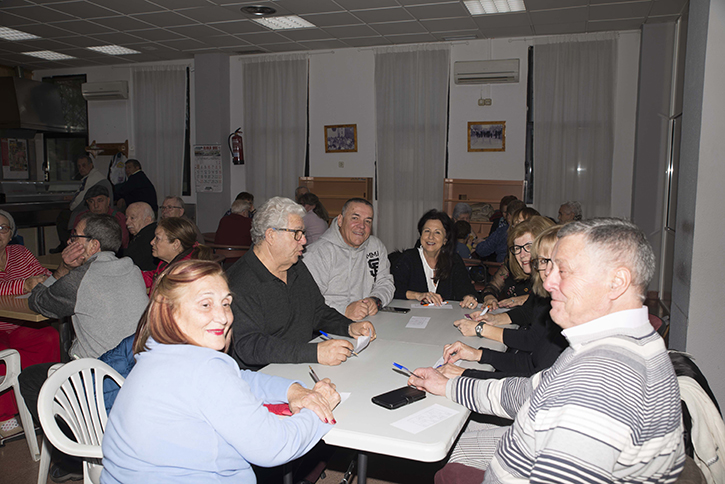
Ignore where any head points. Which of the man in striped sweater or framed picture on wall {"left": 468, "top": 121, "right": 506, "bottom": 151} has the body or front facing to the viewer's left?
the man in striped sweater

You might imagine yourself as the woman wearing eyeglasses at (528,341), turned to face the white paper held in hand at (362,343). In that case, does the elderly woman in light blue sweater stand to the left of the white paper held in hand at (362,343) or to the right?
left

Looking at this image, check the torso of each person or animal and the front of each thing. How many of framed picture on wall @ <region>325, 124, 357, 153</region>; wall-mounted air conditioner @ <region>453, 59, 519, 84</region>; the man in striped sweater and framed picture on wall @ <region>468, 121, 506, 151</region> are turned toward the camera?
3

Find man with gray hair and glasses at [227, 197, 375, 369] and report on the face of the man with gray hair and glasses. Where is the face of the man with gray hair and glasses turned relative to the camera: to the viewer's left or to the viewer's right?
to the viewer's right

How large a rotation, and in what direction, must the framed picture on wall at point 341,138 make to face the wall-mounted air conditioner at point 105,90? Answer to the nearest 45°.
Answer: approximately 90° to its right

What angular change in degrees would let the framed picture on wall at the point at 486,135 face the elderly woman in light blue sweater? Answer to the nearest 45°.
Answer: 0° — it already faces them

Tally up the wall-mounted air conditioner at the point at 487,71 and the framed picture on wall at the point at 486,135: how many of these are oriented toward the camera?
2

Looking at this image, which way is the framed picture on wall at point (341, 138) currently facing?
toward the camera

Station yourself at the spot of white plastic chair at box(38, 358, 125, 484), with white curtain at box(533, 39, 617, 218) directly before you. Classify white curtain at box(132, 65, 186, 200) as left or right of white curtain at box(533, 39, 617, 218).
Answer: left

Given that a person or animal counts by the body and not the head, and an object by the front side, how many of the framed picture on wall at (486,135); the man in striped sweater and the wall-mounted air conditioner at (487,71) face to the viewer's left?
1

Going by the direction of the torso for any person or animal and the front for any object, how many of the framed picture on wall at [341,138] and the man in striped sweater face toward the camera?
1

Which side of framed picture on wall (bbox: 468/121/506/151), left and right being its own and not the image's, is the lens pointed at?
front

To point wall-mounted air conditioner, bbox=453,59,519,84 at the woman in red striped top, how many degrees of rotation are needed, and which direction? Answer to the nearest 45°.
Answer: approximately 45° to its right

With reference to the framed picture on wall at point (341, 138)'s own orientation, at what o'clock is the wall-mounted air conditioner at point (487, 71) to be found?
The wall-mounted air conditioner is roughly at 10 o'clock from the framed picture on wall.

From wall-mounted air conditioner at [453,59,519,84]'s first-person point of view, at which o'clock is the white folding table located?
The white folding table is roughly at 12 o'clock from the wall-mounted air conditioner.

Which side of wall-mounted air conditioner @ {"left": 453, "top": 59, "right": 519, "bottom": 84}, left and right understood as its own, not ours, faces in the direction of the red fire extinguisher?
right

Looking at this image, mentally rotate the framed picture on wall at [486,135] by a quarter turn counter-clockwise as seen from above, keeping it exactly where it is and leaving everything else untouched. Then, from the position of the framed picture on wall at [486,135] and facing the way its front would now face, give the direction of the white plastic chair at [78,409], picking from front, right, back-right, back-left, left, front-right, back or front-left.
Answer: right

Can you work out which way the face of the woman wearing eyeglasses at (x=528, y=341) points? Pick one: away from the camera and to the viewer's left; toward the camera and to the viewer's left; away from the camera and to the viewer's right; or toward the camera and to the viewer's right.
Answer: toward the camera and to the viewer's left
